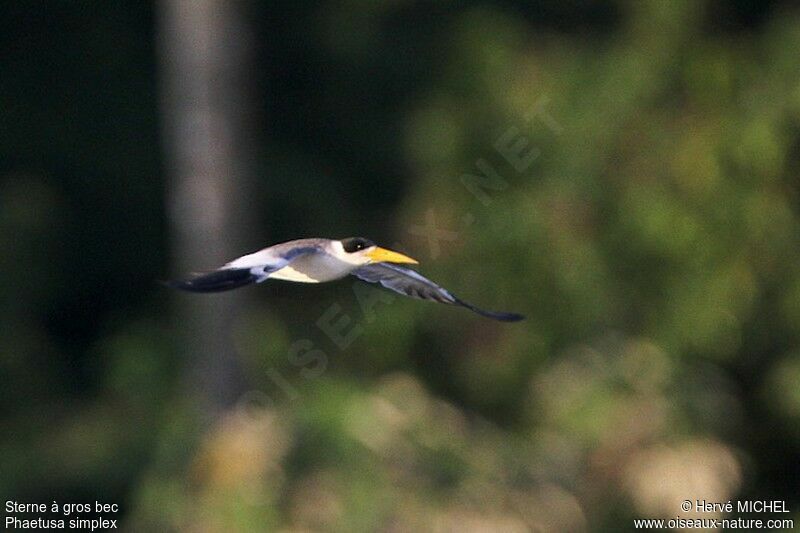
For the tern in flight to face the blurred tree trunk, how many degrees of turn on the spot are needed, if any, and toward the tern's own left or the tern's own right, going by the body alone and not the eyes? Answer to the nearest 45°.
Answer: approximately 135° to the tern's own left
